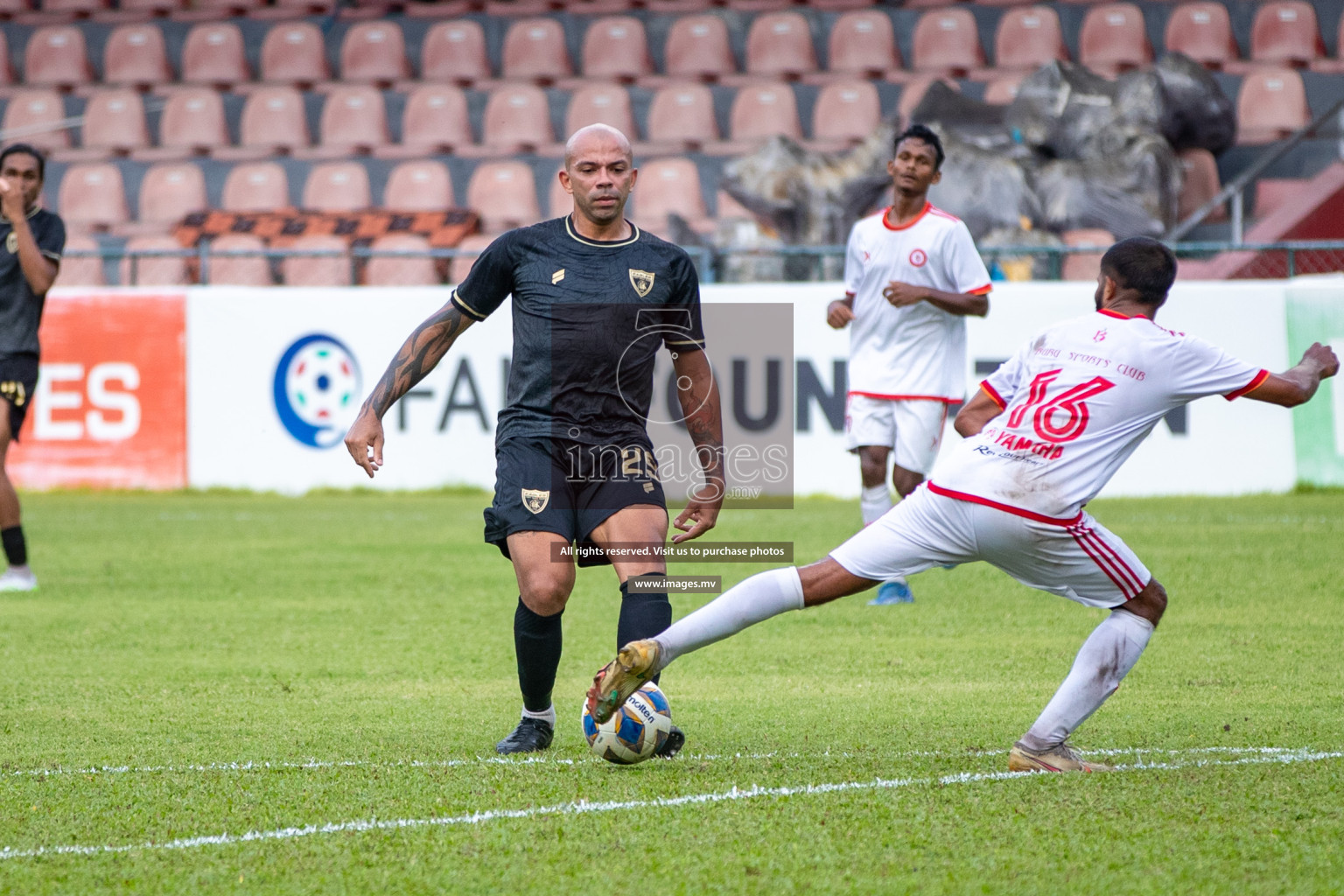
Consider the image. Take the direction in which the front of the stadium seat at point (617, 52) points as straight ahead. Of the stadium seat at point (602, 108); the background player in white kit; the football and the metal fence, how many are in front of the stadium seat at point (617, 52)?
4

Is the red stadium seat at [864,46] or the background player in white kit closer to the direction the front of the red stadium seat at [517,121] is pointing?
the background player in white kit

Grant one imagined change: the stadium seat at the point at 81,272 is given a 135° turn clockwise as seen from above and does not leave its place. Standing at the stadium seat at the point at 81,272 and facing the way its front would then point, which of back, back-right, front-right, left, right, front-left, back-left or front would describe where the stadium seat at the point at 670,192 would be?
back-right

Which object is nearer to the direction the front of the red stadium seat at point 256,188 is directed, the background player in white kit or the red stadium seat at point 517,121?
the background player in white kit

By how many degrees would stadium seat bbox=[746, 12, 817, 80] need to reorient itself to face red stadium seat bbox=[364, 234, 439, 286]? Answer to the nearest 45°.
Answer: approximately 45° to its right

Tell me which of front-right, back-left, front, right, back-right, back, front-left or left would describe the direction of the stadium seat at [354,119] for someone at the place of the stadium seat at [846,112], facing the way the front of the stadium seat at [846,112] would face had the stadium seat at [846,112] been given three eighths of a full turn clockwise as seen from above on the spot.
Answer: front-left

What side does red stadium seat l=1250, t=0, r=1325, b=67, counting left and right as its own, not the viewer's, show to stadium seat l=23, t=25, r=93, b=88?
right

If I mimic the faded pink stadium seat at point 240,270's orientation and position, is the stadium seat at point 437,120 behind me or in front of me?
behind

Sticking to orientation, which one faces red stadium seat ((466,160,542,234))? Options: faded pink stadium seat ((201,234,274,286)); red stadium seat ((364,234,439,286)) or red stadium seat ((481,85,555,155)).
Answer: red stadium seat ((481,85,555,155))

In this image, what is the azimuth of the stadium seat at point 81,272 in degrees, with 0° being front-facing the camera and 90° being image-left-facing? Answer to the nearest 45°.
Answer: approximately 0°

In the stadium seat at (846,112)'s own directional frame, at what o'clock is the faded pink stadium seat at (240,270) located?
The faded pink stadium seat is roughly at 2 o'clock from the stadium seat.
